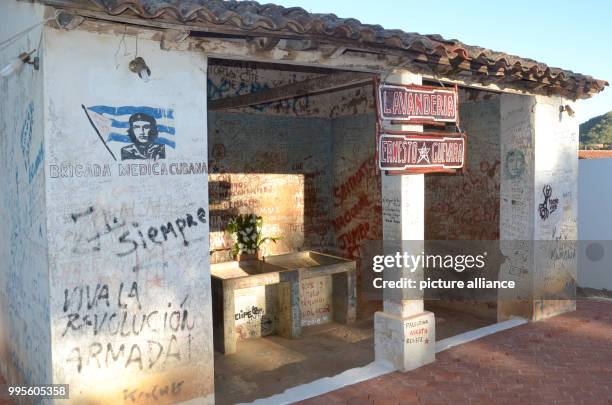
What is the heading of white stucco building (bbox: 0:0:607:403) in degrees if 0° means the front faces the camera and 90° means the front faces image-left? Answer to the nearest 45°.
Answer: approximately 315°

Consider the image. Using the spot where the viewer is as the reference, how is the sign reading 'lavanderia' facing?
facing the viewer and to the right of the viewer

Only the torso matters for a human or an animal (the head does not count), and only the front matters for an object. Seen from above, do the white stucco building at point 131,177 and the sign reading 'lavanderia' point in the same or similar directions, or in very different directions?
same or similar directions

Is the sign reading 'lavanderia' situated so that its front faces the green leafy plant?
no
